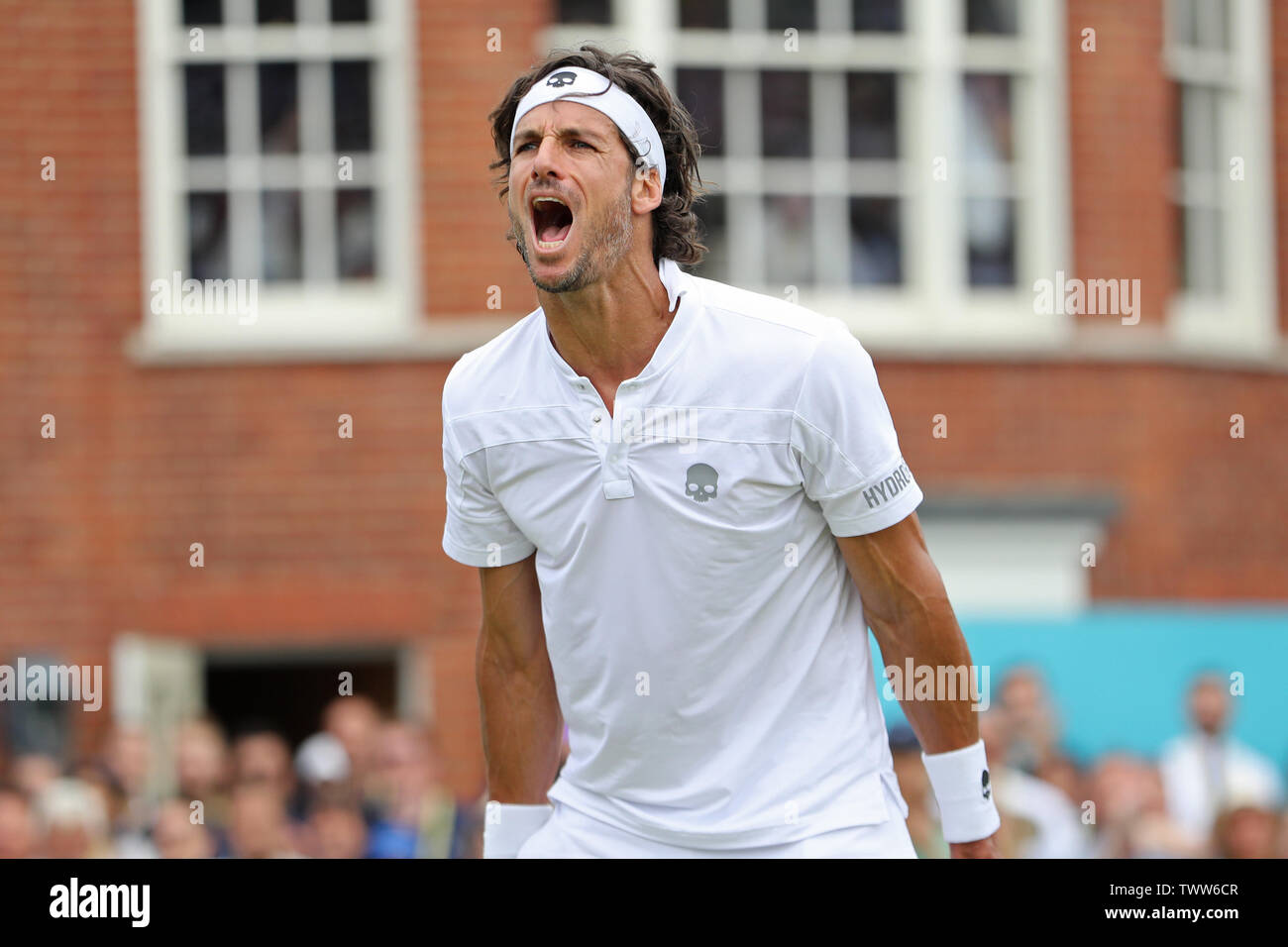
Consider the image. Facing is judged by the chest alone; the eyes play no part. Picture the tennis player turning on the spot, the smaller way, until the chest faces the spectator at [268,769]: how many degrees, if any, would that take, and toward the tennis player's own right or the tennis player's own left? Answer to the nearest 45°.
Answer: approximately 135° to the tennis player's own right

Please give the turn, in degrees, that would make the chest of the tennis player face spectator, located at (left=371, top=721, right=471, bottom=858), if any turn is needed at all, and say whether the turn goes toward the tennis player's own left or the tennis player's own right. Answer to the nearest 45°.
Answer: approximately 135° to the tennis player's own right

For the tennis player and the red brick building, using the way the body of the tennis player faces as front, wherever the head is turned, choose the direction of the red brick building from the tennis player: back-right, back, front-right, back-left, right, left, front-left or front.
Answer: back-right

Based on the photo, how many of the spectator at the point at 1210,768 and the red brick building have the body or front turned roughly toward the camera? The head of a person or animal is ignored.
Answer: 2

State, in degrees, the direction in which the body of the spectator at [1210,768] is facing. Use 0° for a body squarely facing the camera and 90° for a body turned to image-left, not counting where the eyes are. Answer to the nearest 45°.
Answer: approximately 0°

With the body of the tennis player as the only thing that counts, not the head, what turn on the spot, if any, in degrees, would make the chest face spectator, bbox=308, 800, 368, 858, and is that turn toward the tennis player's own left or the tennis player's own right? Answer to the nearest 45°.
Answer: approximately 135° to the tennis player's own right

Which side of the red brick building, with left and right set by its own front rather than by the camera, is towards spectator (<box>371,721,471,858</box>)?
front

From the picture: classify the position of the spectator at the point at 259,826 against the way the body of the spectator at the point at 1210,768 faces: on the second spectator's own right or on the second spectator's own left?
on the second spectator's own right

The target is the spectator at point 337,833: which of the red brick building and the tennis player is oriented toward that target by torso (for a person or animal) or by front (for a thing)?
the red brick building

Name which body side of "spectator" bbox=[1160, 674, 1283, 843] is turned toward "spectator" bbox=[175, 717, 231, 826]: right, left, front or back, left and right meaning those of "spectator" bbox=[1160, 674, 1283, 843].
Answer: right

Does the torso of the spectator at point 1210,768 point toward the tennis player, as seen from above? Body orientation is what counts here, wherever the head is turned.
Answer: yes

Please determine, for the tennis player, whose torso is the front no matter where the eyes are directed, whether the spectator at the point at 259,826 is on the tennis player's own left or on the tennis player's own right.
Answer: on the tennis player's own right
